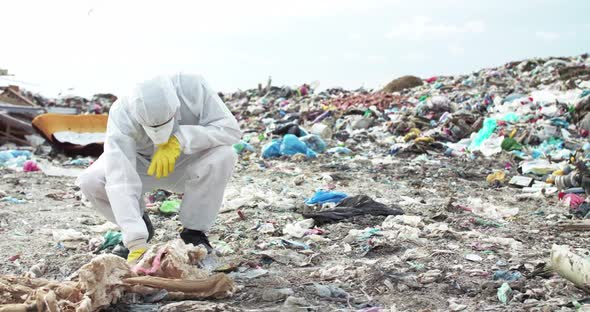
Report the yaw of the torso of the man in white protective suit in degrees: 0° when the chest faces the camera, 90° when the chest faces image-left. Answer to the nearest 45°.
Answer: approximately 0°

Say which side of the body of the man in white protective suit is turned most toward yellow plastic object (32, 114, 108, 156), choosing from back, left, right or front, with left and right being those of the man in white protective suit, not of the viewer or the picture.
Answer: back

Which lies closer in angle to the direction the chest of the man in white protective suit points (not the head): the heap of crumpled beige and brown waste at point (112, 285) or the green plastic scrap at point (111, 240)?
the heap of crumpled beige and brown waste

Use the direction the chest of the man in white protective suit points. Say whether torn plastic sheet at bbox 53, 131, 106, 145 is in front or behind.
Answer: behind

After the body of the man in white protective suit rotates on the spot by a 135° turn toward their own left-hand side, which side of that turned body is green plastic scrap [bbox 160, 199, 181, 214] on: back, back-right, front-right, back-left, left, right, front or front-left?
front-left

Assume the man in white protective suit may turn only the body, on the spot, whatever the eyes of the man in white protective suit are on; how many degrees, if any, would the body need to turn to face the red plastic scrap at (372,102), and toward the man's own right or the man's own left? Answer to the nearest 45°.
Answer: approximately 135° to the man's own left

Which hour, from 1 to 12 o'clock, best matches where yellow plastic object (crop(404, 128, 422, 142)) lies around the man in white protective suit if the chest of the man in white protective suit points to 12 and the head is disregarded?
The yellow plastic object is roughly at 7 o'clock from the man in white protective suit.

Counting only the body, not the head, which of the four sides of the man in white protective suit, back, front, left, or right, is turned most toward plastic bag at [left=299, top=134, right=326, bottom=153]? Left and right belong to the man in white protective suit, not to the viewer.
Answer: back
